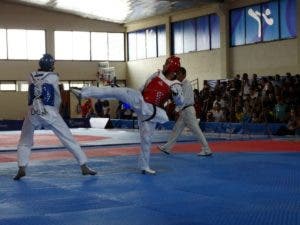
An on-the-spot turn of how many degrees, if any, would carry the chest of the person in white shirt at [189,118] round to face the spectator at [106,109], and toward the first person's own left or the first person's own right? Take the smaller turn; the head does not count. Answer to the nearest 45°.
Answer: approximately 90° to the first person's own right

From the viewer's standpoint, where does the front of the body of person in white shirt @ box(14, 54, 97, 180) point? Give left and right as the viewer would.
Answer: facing away from the viewer and to the right of the viewer

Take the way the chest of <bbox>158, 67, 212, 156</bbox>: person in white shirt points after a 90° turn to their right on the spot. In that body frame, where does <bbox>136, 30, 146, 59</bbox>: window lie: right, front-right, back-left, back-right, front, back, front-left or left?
front

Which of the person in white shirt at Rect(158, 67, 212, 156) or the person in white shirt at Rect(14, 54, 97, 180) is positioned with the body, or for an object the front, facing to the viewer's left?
the person in white shirt at Rect(158, 67, 212, 156)

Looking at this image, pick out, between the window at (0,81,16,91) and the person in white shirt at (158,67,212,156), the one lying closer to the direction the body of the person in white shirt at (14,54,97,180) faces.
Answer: the person in white shirt

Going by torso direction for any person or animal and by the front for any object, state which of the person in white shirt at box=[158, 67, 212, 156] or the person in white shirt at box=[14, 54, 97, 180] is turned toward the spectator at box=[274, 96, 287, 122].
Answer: the person in white shirt at box=[14, 54, 97, 180]

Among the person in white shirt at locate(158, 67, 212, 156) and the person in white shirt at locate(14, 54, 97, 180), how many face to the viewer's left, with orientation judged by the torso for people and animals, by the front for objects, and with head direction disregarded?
1

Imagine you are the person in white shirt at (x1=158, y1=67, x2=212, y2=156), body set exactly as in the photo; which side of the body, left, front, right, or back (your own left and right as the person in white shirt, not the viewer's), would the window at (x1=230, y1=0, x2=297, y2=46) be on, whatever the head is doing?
right

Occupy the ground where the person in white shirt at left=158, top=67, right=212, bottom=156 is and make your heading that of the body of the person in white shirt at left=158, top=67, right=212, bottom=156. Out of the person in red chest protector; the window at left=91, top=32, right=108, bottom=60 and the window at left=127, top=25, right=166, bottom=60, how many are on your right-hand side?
2

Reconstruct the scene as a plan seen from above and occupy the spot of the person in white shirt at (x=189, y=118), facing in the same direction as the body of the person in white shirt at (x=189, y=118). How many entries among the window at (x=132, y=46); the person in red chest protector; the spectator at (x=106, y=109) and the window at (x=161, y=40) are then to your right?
3

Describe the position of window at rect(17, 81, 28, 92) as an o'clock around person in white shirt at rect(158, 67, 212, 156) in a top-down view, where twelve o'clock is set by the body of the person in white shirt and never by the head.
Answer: The window is roughly at 2 o'clock from the person in white shirt.

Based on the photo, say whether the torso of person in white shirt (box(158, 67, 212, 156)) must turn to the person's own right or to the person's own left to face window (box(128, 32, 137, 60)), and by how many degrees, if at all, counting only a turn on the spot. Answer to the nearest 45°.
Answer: approximately 90° to the person's own right

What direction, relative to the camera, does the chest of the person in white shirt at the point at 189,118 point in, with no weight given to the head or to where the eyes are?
to the viewer's left

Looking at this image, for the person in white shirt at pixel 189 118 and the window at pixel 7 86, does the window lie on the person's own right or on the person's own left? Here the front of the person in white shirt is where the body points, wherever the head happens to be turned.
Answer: on the person's own right

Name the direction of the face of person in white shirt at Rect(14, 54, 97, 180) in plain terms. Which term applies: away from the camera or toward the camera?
away from the camera

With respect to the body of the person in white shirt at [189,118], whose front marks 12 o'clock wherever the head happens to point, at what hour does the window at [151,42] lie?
The window is roughly at 3 o'clock from the person in white shirt.
